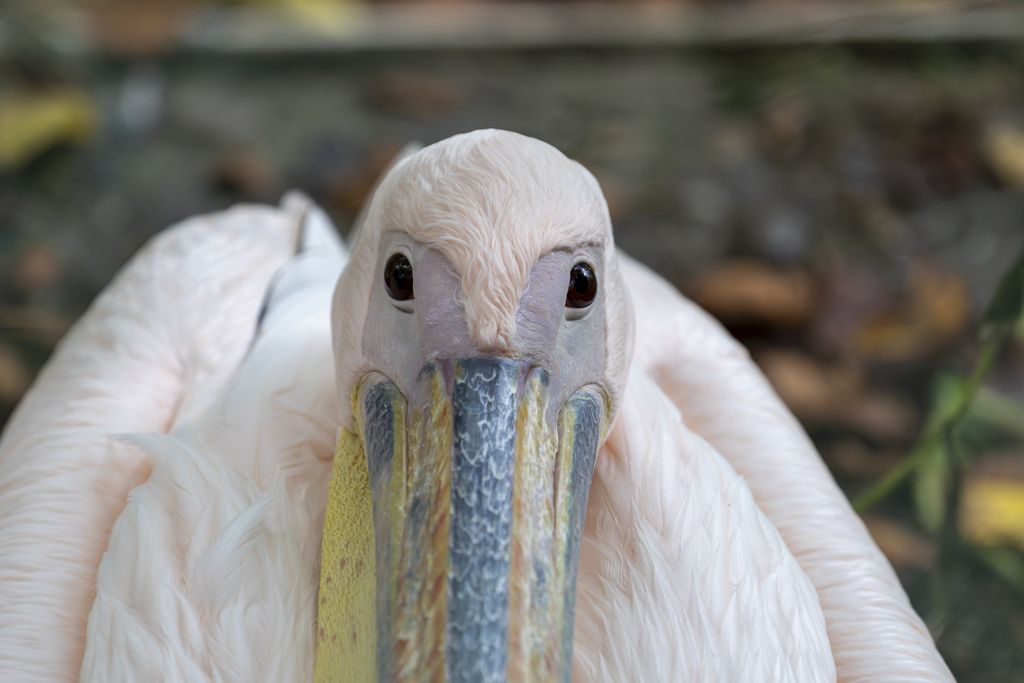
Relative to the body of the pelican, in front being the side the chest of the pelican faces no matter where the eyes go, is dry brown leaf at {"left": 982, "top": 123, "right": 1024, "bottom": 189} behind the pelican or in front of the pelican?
behind

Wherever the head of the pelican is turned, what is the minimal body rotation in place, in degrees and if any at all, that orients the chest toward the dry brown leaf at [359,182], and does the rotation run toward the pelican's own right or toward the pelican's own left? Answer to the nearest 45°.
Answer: approximately 180°

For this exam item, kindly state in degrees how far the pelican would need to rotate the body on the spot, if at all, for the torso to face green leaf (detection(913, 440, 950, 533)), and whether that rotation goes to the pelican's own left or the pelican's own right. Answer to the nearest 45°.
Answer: approximately 135° to the pelican's own left

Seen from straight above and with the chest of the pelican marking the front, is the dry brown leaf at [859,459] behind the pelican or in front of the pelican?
behind

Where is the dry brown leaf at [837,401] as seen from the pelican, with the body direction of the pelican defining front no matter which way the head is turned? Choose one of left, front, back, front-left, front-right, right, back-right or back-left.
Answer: back-left

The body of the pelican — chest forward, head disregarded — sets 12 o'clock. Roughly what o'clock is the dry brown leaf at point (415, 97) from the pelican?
The dry brown leaf is roughly at 6 o'clock from the pelican.

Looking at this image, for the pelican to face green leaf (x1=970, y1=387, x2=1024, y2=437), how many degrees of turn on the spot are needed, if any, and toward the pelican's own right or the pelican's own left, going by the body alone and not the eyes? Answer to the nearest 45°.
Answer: approximately 135° to the pelican's own left

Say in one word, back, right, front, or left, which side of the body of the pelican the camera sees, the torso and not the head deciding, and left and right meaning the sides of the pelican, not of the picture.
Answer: front
